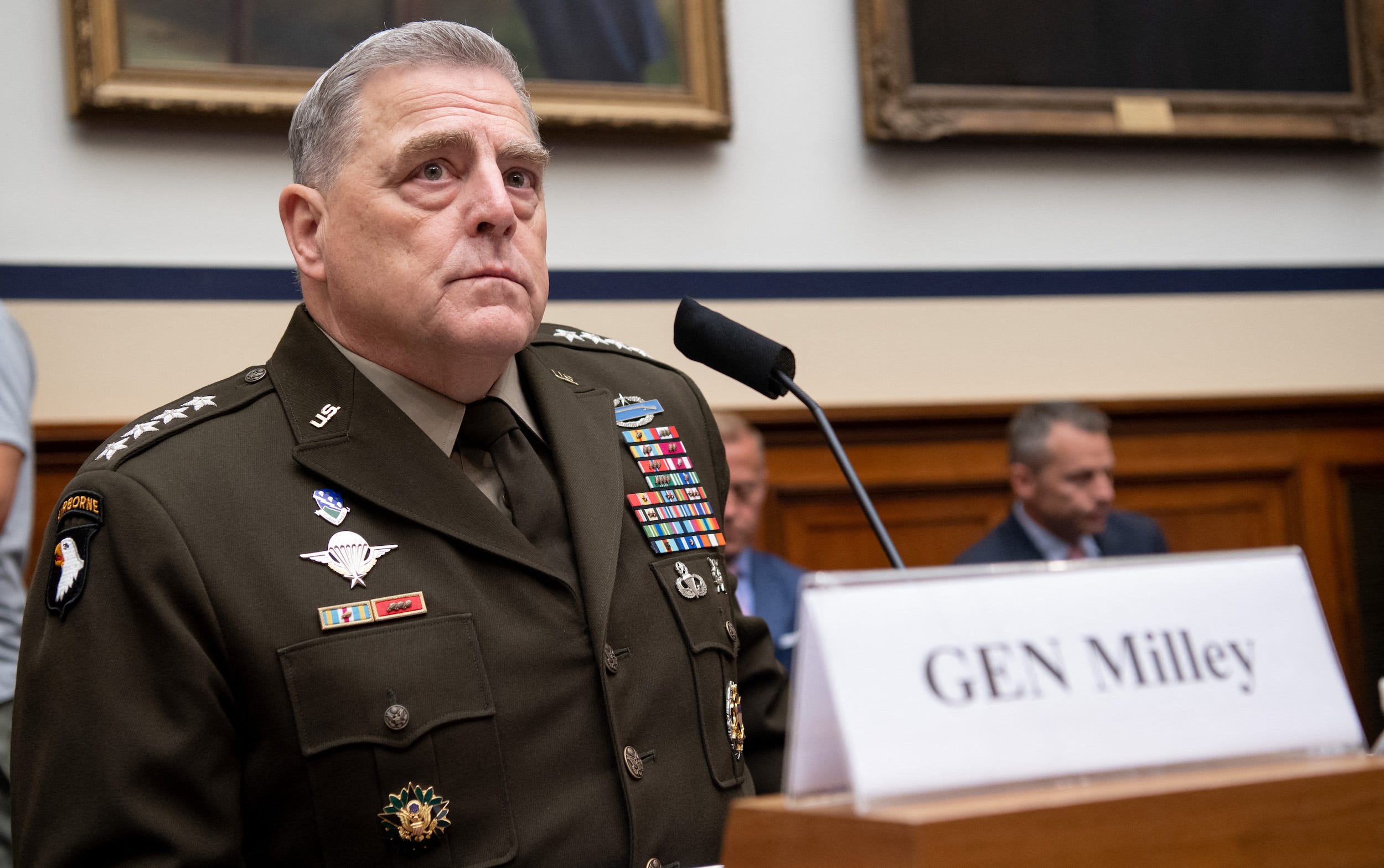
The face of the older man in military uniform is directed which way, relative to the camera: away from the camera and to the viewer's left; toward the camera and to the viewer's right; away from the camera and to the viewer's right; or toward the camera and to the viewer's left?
toward the camera and to the viewer's right

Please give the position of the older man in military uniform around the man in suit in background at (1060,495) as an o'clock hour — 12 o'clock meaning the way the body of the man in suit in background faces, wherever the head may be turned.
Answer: The older man in military uniform is roughly at 2 o'clock from the man in suit in background.

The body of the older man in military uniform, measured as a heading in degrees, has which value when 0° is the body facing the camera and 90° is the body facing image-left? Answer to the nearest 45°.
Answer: approximately 315°

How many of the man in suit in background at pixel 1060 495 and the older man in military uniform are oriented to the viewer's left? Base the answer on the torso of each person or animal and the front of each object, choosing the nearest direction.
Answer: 0

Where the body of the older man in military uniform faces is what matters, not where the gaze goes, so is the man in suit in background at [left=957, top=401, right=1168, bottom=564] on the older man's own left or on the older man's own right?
on the older man's own left

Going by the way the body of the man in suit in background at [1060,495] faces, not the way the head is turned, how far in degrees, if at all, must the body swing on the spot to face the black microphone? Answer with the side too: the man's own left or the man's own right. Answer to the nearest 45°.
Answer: approximately 45° to the man's own right

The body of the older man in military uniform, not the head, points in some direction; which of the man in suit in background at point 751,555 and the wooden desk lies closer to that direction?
the wooden desk

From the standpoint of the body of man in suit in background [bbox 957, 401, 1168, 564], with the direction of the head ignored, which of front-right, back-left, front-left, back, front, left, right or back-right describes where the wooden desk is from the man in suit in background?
front-right

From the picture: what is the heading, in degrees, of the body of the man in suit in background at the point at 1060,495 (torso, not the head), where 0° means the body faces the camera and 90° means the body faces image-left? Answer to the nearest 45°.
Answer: approximately 315°
